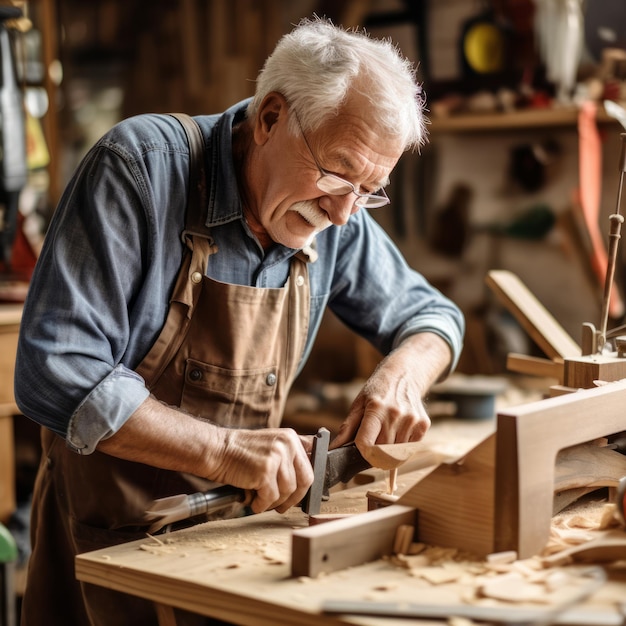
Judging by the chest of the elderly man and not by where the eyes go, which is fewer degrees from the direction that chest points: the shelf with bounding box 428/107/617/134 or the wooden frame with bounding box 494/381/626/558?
the wooden frame

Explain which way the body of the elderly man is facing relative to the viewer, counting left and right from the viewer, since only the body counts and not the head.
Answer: facing the viewer and to the right of the viewer

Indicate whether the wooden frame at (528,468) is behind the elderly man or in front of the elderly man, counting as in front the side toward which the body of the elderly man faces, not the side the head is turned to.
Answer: in front

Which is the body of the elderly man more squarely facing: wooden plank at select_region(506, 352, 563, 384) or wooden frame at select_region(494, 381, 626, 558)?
the wooden frame

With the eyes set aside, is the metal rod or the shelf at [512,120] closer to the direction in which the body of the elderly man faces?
the metal rod

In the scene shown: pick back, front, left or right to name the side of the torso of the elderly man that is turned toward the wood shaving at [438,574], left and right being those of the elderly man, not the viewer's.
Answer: front

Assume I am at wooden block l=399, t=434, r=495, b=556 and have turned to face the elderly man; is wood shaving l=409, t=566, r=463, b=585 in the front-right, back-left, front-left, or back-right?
back-left
